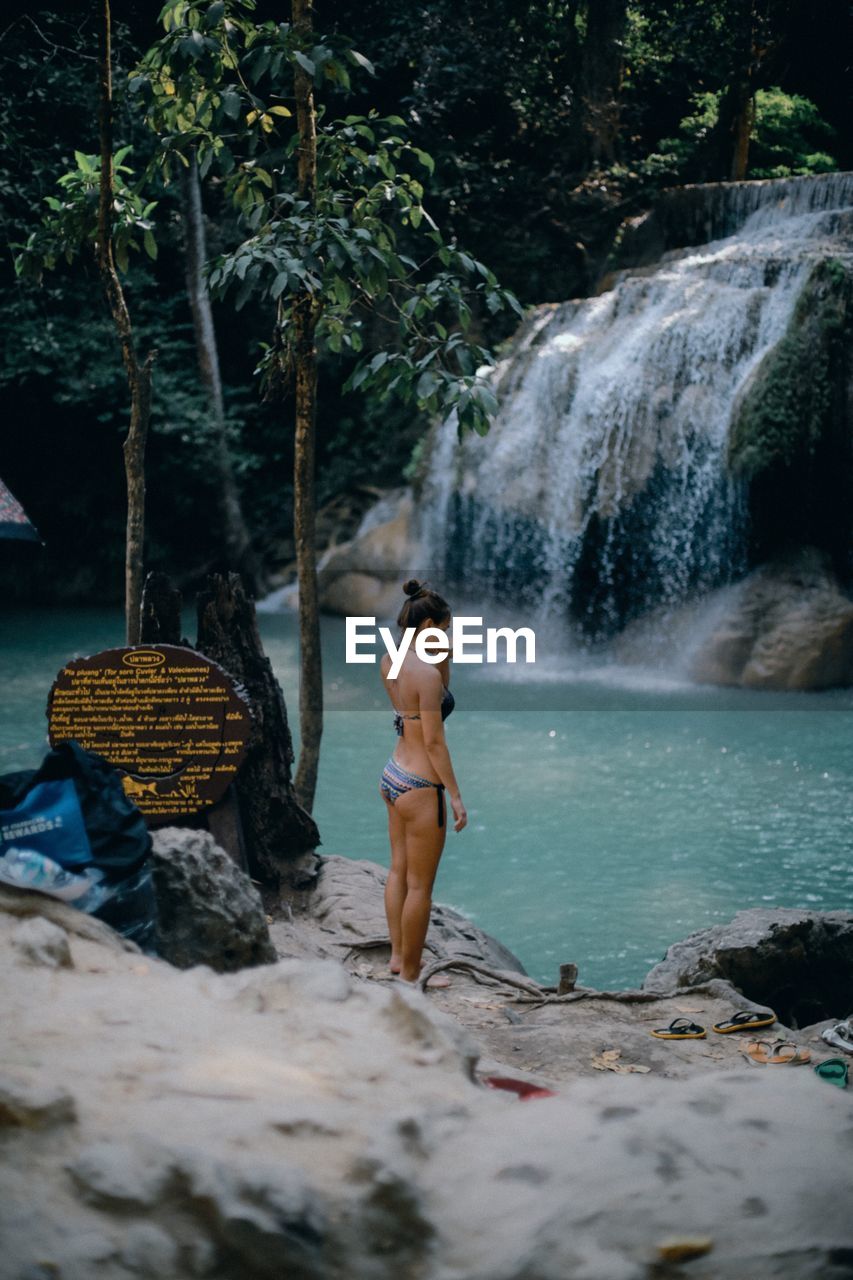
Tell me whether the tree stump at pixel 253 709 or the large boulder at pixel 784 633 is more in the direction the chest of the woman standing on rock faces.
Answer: the large boulder

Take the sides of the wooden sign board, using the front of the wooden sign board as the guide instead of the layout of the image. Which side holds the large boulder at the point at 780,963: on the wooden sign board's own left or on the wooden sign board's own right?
on the wooden sign board's own left

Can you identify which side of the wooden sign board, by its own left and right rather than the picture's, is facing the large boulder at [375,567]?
back

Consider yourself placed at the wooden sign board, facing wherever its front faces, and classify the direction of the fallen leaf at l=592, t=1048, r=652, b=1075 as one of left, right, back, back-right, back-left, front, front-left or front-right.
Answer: front-left

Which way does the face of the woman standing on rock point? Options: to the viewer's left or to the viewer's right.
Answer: to the viewer's right

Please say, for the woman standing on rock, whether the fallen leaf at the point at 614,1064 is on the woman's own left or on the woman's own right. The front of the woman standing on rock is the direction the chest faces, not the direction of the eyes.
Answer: on the woman's own right

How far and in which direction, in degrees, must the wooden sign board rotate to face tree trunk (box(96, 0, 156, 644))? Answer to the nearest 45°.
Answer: approximately 180°

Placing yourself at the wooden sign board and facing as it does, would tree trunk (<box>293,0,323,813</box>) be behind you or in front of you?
behind

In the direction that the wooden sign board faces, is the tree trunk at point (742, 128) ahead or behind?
behind

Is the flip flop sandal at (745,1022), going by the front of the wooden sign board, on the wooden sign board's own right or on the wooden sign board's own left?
on the wooden sign board's own left

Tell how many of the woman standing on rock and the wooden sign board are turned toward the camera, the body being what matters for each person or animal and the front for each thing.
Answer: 1

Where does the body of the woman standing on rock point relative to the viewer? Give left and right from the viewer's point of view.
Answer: facing away from the viewer and to the right of the viewer
